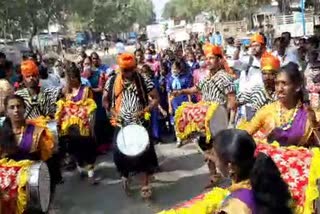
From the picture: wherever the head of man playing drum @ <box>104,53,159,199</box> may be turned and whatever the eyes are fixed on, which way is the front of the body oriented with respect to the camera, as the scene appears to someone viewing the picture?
toward the camera

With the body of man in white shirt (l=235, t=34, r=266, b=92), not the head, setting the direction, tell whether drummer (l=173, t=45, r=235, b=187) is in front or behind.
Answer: in front

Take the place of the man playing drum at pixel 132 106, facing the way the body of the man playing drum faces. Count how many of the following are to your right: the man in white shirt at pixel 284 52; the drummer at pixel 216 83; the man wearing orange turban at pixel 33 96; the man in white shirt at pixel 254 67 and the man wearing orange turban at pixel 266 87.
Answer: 1

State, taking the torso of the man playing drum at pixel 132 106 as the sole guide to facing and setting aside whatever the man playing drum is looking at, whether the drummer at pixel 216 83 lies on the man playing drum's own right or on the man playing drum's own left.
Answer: on the man playing drum's own left

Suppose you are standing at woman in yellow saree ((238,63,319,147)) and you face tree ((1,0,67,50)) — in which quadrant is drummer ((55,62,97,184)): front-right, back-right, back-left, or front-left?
front-left

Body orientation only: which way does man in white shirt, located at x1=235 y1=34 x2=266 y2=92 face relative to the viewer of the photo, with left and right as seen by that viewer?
facing the viewer and to the left of the viewer

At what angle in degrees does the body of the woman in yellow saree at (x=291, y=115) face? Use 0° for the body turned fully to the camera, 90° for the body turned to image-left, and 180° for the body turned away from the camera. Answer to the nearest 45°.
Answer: approximately 45°

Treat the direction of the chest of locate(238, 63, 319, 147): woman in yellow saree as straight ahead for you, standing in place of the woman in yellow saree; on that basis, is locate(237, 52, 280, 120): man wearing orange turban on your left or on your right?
on your right

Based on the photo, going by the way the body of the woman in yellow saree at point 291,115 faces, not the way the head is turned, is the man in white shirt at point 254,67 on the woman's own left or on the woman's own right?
on the woman's own right

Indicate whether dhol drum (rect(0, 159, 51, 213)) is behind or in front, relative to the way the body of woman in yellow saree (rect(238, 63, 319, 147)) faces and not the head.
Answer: in front

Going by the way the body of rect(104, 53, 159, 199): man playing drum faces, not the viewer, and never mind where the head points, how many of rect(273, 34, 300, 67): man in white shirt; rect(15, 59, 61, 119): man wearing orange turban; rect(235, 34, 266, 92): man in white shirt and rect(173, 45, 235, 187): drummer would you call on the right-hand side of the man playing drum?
1

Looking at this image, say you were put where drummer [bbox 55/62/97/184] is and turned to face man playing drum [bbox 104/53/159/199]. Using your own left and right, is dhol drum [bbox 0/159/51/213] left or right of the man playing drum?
right
